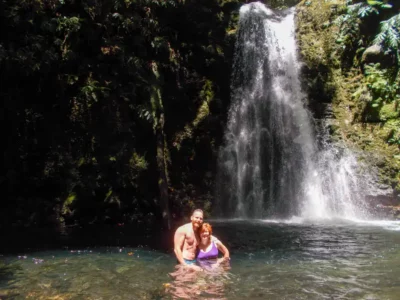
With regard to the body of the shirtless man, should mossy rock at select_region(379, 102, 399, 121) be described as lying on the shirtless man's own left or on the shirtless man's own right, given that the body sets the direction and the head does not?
on the shirtless man's own left

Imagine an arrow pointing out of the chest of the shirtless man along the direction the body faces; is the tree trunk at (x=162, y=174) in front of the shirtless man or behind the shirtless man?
behind

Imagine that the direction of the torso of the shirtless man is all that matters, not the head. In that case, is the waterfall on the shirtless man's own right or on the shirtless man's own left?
on the shirtless man's own left

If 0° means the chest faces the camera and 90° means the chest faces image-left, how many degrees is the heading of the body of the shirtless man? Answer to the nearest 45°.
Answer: approximately 315°
